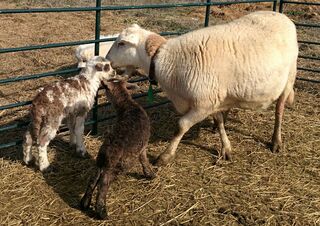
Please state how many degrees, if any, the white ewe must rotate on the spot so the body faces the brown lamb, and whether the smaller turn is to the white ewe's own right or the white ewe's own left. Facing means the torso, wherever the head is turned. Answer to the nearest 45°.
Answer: approximately 45° to the white ewe's own left

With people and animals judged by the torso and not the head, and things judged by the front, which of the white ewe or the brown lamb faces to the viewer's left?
the white ewe

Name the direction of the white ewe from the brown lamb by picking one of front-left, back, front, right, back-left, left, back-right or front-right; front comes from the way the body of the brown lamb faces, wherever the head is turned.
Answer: front

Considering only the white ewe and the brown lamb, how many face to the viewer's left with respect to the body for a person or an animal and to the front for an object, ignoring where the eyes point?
1

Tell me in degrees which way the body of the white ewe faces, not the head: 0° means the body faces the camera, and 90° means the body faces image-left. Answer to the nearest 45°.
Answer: approximately 90°

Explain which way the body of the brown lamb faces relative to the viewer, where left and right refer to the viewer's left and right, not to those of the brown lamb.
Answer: facing away from the viewer and to the right of the viewer
